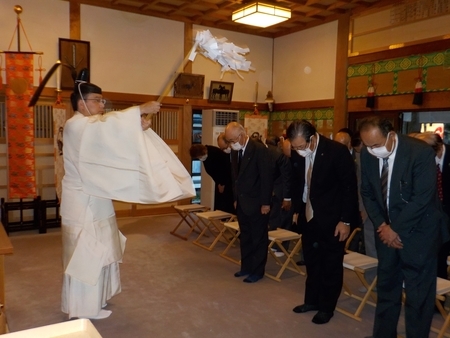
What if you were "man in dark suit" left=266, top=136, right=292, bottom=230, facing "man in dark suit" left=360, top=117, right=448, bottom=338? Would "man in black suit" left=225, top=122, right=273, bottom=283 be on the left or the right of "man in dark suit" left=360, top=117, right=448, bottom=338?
right

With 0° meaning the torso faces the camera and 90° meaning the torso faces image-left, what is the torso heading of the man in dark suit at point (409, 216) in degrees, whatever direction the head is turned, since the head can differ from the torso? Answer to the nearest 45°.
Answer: approximately 45°

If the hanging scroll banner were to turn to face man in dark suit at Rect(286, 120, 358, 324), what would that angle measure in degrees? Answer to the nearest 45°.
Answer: approximately 45° to its left

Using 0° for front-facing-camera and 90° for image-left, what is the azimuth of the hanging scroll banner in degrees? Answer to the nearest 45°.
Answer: approximately 0°

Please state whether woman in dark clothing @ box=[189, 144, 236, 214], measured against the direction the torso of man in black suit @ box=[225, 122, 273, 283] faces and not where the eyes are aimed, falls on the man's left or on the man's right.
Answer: on the man's right

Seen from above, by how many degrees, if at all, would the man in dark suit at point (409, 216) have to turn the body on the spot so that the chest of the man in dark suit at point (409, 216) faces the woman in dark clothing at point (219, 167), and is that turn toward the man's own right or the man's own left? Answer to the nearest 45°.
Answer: approximately 90° to the man's own right

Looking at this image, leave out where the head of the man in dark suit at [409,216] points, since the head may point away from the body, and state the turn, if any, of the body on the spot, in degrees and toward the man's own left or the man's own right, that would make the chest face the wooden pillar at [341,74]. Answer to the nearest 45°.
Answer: approximately 135° to the man's own right

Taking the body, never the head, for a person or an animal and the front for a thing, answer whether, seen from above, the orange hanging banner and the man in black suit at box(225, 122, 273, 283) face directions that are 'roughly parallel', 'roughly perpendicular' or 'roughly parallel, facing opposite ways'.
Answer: roughly perpendicular

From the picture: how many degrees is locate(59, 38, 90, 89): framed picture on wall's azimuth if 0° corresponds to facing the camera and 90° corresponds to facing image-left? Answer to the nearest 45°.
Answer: approximately 0°
